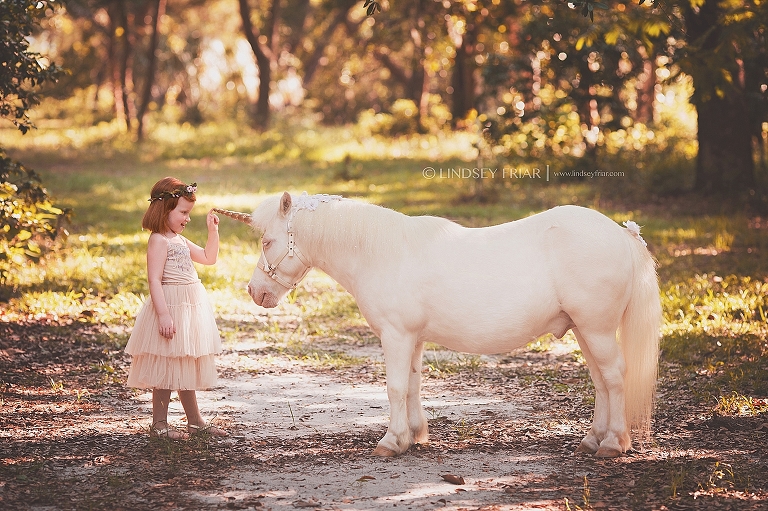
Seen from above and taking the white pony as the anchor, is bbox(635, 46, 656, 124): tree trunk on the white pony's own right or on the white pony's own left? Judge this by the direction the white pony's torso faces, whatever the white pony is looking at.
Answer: on the white pony's own right

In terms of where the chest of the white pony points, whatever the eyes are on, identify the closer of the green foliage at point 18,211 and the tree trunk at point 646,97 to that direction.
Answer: the green foliage

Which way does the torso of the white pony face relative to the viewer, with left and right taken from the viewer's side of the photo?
facing to the left of the viewer

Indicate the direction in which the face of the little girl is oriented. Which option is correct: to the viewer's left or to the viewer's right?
to the viewer's right

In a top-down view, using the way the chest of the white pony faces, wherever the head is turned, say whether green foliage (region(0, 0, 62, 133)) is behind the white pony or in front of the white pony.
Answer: in front

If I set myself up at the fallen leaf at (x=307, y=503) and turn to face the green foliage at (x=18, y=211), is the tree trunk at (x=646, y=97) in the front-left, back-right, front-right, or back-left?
front-right

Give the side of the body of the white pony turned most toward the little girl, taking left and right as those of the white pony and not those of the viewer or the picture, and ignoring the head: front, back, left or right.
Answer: front

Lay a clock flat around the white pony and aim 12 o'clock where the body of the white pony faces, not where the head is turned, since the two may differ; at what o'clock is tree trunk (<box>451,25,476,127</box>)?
The tree trunk is roughly at 3 o'clock from the white pony.

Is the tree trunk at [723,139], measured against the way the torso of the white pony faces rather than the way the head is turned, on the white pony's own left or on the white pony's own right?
on the white pony's own right

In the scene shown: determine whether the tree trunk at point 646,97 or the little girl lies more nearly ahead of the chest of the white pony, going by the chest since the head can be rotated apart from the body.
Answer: the little girl

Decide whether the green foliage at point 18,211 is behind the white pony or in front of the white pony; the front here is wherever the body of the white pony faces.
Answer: in front
